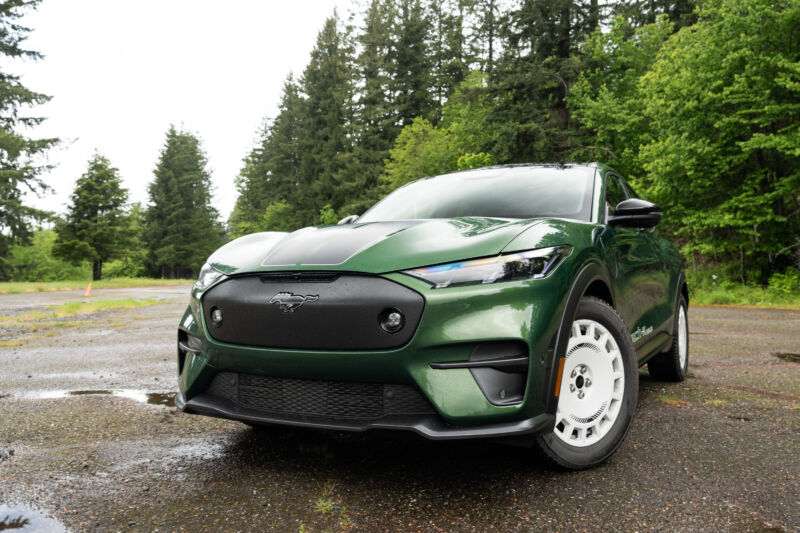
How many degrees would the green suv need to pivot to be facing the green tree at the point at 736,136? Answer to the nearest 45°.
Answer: approximately 180°

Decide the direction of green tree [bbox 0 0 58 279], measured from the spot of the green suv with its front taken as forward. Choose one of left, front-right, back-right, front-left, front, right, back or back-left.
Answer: right

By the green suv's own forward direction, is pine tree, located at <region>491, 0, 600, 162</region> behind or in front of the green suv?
behind

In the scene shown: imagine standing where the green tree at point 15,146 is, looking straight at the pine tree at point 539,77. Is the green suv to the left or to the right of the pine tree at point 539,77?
right

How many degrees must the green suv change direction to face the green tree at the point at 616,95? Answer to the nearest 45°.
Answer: approximately 135° to its right

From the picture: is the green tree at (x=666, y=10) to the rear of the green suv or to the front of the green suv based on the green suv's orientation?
to the rear

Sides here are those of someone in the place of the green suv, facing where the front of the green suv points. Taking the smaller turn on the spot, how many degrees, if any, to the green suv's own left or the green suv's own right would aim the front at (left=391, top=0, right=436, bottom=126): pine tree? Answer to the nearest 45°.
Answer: approximately 135° to the green suv's own right

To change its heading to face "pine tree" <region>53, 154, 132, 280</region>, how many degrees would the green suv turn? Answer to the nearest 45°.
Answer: approximately 90° to its right

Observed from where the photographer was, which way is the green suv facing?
facing the viewer and to the left of the viewer

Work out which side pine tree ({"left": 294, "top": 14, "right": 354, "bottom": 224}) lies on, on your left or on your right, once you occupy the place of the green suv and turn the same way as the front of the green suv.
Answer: on your right

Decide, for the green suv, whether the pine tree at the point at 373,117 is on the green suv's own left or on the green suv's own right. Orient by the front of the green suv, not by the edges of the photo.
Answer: on the green suv's own right
